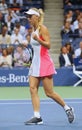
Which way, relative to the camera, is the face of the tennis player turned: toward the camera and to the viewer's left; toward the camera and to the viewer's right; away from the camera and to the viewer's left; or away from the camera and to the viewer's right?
toward the camera and to the viewer's left

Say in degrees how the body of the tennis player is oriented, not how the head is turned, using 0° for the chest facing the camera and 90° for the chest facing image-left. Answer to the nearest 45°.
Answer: approximately 90°
